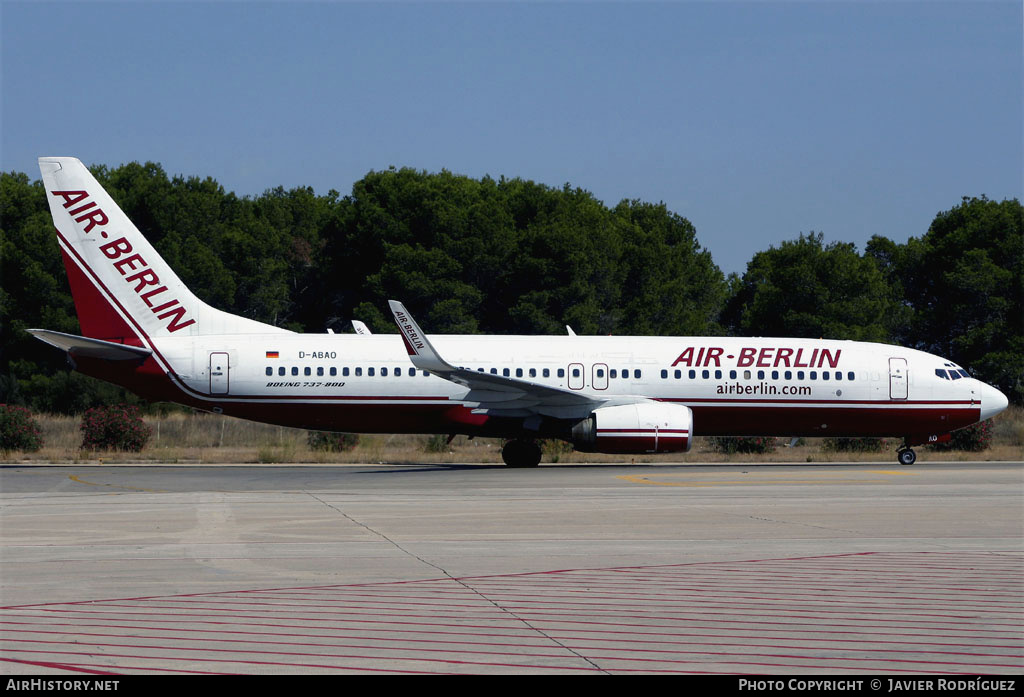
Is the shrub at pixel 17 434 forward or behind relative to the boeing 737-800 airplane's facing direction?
behind

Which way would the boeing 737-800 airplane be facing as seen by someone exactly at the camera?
facing to the right of the viewer

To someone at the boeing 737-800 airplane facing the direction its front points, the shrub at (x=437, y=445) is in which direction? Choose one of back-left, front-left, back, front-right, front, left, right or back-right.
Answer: left

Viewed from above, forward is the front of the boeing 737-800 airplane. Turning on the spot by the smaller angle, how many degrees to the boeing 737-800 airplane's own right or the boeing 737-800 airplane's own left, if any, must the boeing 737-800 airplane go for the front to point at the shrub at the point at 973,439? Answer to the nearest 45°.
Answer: approximately 45° to the boeing 737-800 airplane's own left

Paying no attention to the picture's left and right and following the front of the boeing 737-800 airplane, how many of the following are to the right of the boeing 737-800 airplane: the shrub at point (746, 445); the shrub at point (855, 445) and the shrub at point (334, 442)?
0

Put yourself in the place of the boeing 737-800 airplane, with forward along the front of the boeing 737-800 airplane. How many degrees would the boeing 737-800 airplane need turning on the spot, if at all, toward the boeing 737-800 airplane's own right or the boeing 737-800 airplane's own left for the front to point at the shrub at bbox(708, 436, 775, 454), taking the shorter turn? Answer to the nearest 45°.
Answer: approximately 45° to the boeing 737-800 airplane's own left

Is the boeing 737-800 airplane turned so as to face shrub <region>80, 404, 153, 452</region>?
no

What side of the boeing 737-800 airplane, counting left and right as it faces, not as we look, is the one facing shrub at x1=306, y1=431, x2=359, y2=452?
left

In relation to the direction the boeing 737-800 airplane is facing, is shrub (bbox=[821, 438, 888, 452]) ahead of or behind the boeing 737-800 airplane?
ahead

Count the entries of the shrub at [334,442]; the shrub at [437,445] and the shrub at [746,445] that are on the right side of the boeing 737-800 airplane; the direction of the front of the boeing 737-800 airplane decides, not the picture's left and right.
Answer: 0
